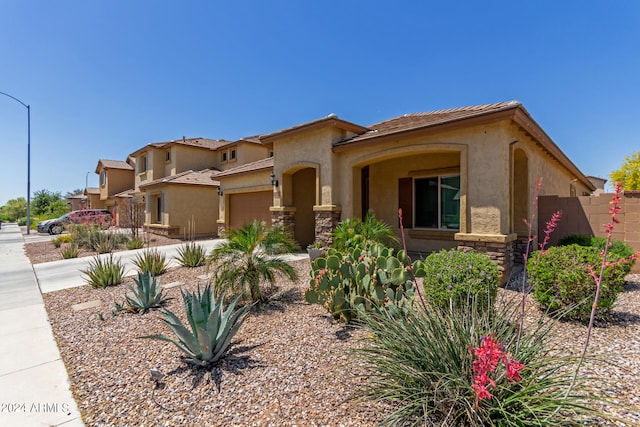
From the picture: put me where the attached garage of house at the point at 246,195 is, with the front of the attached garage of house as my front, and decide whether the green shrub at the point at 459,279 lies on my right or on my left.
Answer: on my left

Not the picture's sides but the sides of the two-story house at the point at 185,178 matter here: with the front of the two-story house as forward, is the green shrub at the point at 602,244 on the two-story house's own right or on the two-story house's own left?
on the two-story house's own left

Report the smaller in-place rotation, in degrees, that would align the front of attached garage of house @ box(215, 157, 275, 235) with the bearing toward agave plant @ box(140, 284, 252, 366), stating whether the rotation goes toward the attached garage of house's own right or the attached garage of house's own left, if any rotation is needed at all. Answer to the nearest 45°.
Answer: approximately 45° to the attached garage of house's own left

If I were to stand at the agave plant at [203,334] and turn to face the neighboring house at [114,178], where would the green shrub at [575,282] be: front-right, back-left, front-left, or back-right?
back-right

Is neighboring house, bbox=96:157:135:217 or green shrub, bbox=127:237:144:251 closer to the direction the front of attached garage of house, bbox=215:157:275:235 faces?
the green shrub

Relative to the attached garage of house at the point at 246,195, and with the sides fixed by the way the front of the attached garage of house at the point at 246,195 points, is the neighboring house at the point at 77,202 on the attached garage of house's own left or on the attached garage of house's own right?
on the attached garage of house's own right
